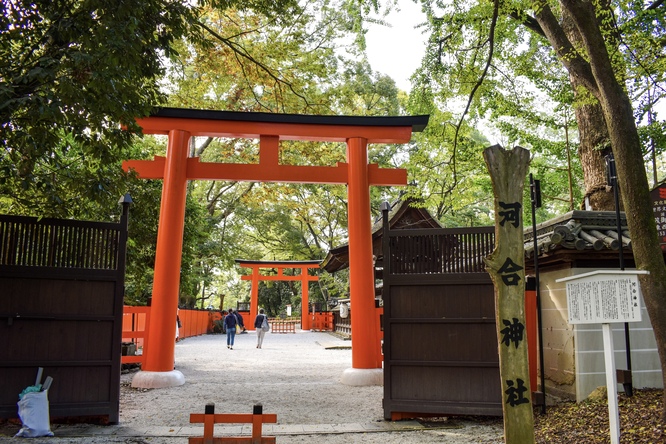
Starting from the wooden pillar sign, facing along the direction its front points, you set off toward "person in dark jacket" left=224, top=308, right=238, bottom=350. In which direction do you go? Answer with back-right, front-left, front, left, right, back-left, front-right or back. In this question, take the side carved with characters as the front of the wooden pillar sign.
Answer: back-right

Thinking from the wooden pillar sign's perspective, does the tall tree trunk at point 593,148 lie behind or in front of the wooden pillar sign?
behind

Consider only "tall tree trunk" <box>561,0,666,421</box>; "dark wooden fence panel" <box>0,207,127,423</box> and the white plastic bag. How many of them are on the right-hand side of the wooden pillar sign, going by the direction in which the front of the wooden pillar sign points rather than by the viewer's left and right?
2

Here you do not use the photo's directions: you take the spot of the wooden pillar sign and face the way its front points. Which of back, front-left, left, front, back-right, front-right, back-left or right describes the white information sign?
back-left

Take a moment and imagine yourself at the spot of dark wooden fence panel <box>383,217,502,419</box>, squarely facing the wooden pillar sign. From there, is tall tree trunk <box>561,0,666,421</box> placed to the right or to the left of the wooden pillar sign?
left

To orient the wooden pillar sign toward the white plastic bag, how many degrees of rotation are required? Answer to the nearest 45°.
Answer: approximately 90° to its right

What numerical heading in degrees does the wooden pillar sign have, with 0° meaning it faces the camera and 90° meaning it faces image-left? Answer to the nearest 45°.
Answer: approximately 0°

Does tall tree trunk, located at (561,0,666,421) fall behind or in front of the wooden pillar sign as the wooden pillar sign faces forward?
behind
